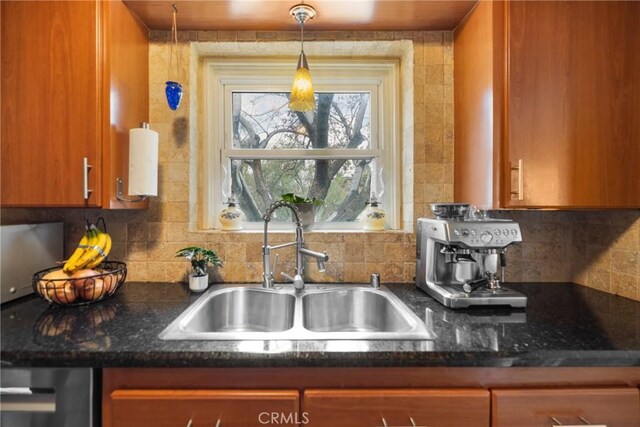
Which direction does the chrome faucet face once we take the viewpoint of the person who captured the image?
facing the viewer and to the left of the viewer

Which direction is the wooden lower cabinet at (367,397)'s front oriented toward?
toward the camera

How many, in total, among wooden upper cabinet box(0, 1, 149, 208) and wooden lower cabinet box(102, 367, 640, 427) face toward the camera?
2

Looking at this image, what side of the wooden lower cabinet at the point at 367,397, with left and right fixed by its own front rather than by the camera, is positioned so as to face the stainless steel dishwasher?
right

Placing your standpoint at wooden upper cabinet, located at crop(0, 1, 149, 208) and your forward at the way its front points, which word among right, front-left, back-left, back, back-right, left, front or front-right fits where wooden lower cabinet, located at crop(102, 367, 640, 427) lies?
front-left

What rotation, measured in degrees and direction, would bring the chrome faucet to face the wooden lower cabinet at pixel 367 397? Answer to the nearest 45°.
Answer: approximately 45° to its left

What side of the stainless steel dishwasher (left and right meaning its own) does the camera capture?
front

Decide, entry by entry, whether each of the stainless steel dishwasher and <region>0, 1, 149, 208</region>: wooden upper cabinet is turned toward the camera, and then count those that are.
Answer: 2

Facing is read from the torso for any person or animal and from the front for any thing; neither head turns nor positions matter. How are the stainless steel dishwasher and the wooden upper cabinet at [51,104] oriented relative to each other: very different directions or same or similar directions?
same or similar directions
